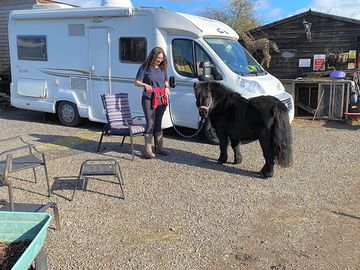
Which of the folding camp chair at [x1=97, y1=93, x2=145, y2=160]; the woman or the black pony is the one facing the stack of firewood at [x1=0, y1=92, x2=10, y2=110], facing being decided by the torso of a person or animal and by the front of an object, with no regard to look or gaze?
the black pony

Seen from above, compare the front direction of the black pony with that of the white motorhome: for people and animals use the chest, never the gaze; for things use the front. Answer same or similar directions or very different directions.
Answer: very different directions

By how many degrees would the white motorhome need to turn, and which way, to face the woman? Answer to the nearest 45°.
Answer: approximately 45° to its right

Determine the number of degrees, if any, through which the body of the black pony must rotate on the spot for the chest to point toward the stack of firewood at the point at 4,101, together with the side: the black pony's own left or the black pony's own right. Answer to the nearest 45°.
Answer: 0° — it already faces it

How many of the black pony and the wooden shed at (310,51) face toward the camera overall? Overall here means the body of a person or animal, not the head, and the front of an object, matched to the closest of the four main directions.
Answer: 1

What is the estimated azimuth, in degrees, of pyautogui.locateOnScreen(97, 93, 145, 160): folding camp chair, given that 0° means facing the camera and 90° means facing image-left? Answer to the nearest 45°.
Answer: approximately 315°

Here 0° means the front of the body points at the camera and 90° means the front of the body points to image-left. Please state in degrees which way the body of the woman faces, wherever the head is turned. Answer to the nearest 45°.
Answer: approximately 315°

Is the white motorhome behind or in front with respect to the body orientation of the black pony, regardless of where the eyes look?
in front

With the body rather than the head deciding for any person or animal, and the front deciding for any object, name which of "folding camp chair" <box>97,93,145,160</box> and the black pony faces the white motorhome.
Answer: the black pony
